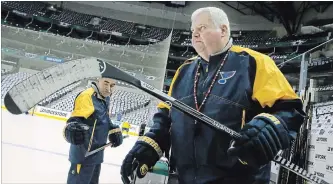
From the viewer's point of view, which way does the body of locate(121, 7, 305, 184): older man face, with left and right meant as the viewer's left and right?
facing the viewer and to the left of the viewer

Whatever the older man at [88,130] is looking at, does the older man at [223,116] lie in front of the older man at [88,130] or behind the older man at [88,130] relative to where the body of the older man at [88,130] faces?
in front

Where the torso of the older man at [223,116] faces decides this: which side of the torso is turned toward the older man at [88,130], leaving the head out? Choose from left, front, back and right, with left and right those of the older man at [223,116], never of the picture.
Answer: right

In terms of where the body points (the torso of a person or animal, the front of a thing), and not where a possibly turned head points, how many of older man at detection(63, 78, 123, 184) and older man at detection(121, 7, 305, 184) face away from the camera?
0

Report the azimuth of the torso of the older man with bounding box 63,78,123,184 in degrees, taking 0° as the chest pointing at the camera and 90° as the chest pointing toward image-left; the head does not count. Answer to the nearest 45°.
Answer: approximately 315°

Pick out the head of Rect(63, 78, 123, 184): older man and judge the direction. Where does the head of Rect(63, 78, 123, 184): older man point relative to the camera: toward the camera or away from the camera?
toward the camera

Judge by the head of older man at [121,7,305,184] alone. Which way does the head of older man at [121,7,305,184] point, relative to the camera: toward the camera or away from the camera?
toward the camera
